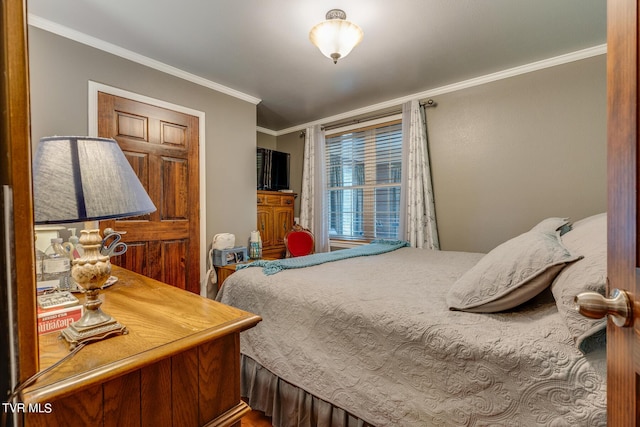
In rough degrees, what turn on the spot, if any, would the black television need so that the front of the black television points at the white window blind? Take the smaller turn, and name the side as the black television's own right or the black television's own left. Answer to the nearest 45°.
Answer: approximately 45° to the black television's own left

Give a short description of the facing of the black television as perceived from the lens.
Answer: facing the viewer and to the right of the viewer

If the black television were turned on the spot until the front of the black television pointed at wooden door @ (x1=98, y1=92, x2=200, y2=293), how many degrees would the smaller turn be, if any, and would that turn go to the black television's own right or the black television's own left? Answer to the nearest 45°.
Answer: approximately 90° to the black television's own right

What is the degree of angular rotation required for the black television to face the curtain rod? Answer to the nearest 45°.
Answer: approximately 45° to its left

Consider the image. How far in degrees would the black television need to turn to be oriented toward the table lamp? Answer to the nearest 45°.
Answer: approximately 45° to its right
